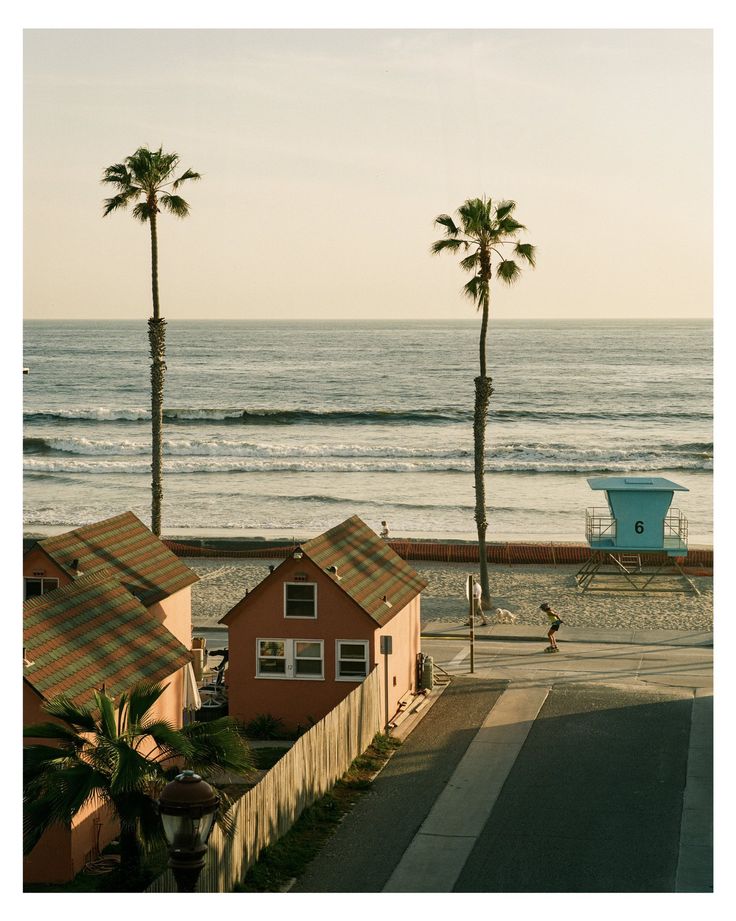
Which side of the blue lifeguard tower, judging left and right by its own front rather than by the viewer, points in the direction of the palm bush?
back

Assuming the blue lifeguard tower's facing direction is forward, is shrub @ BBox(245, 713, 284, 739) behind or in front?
behind

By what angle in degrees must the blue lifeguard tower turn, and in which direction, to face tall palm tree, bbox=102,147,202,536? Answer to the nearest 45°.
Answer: approximately 135° to its left

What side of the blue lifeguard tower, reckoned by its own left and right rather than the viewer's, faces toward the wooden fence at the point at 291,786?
back

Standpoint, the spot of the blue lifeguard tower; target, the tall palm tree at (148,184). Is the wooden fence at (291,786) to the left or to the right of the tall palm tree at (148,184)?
left

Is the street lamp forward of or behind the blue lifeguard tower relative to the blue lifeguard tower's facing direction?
behind

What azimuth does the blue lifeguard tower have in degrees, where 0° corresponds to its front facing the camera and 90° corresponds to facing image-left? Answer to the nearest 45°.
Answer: approximately 180°

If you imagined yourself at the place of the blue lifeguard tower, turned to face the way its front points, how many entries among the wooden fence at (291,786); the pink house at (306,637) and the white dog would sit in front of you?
0

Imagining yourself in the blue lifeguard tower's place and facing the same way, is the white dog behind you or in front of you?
behind

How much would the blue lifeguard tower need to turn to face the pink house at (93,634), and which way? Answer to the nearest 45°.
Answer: approximately 180°

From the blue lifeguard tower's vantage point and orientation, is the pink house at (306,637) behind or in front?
behind
